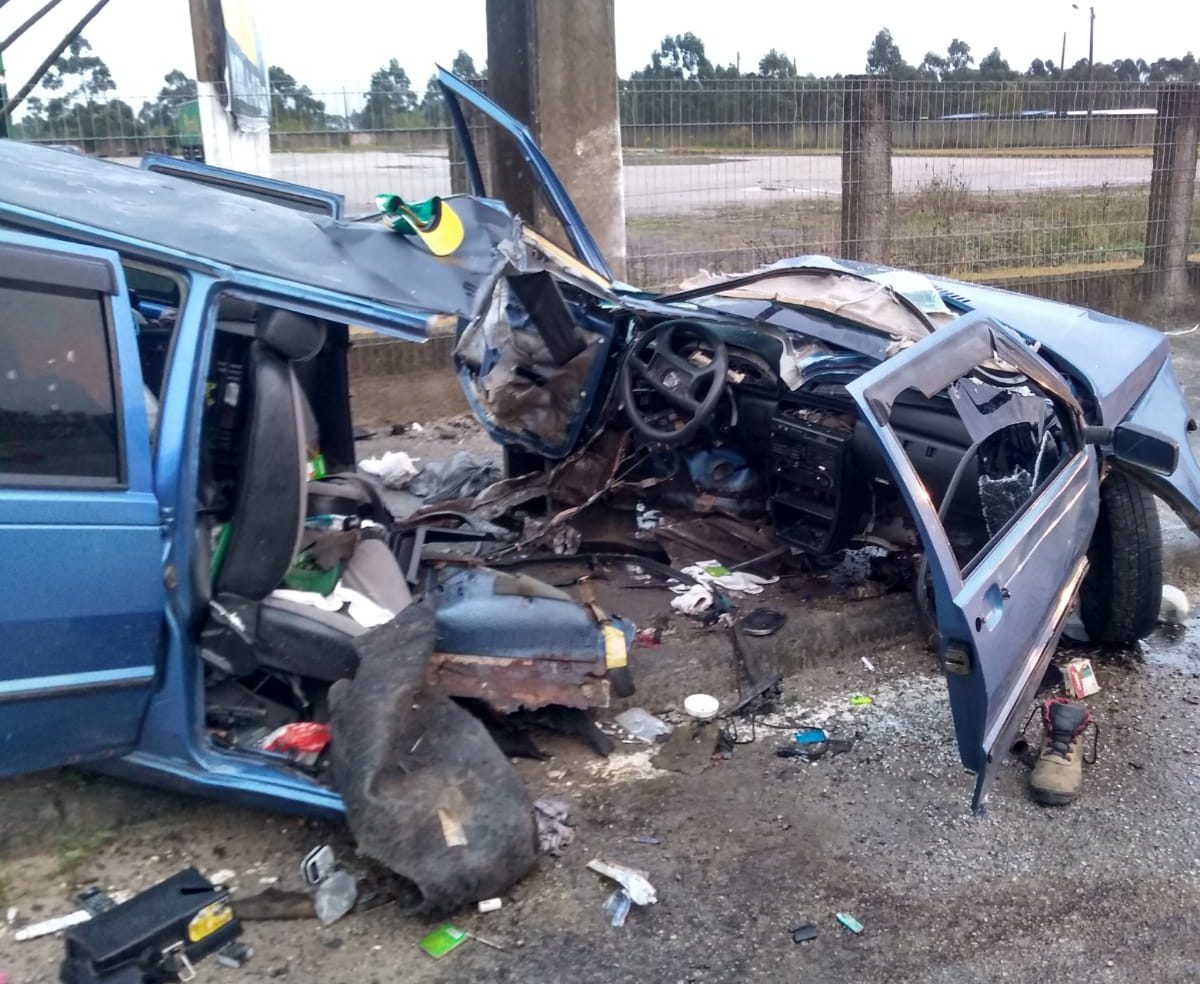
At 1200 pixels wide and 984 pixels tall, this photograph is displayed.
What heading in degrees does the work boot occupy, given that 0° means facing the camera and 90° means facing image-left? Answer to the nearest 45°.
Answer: approximately 0°

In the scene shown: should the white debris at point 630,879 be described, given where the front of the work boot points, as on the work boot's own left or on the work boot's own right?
on the work boot's own right

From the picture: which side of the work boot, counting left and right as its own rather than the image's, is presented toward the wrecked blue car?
right

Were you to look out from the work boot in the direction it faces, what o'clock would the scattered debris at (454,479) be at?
The scattered debris is roughly at 4 o'clock from the work boot.

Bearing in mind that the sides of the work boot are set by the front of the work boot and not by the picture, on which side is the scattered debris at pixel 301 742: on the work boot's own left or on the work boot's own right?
on the work boot's own right

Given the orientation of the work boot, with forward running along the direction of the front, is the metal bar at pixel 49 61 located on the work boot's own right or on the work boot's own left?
on the work boot's own right

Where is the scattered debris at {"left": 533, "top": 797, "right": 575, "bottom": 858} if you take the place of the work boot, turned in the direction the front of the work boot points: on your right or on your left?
on your right

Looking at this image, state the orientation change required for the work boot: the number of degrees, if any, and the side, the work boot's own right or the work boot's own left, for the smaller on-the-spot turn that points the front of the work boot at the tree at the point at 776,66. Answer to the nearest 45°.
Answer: approximately 180°

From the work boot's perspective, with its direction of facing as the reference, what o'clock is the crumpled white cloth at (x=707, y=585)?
The crumpled white cloth is roughly at 4 o'clock from the work boot.

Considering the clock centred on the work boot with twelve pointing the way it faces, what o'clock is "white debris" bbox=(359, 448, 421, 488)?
The white debris is roughly at 4 o'clock from the work boot.

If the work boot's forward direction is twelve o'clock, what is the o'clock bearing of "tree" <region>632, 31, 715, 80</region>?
The tree is roughly at 5 o'clock from the work boot.
